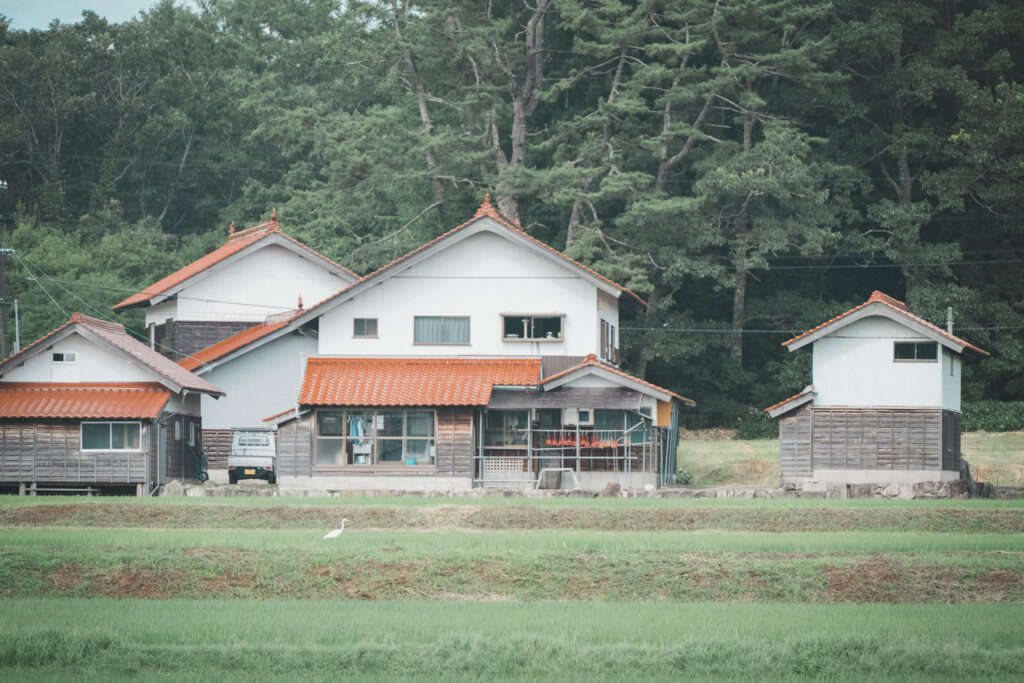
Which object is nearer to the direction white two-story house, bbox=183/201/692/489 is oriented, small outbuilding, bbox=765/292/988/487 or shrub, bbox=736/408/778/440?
the small outbuilding

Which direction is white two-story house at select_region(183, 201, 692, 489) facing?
toward the camera

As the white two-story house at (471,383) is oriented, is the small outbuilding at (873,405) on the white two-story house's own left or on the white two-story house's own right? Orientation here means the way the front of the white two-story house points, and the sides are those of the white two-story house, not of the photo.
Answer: on the white two-story house's own left

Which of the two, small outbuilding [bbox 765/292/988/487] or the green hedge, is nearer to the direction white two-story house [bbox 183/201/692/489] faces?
the small outbuilding

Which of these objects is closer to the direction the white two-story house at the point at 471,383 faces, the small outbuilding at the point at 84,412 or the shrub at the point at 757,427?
the small outbuilding

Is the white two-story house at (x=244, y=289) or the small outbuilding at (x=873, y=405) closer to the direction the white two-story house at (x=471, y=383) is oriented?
the small outbuilding

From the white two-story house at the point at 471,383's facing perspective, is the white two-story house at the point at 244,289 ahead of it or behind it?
behind
